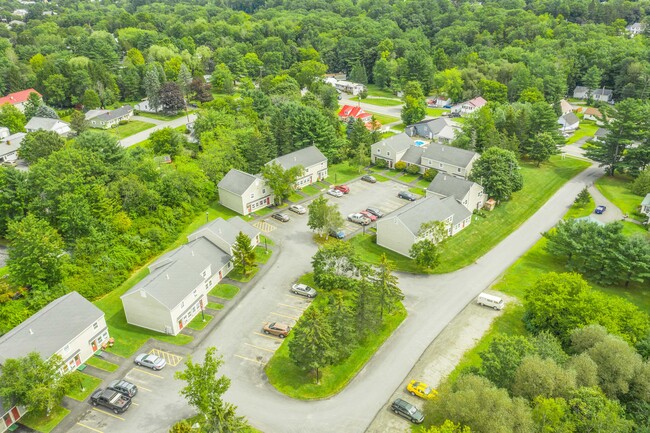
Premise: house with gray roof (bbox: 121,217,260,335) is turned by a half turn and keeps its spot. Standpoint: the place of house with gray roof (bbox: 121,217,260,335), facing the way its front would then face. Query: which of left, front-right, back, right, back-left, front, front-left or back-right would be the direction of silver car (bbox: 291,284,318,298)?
back-right

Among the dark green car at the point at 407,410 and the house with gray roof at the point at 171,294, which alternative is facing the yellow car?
the house with gray roof

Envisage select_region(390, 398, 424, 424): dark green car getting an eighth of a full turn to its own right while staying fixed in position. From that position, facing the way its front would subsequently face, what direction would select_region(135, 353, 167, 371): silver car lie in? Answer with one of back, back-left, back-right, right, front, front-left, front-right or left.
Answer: right

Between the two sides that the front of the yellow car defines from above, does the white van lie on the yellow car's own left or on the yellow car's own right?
on the yellow car's own left

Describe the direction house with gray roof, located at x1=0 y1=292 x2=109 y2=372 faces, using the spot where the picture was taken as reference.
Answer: facing the viewer and to the right of the viewer

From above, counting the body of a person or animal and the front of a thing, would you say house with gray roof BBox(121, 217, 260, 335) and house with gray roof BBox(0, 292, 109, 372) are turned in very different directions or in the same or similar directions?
same or similar directions

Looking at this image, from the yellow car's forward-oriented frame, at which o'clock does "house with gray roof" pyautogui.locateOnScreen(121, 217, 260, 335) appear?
The house with gray roof is roughly at 5 o'clock from the yellow car.

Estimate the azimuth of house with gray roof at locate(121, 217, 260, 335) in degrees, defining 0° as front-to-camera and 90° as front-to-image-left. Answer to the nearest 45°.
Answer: approximately 315°

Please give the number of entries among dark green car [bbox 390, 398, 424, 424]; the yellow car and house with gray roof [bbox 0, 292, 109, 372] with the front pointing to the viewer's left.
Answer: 0

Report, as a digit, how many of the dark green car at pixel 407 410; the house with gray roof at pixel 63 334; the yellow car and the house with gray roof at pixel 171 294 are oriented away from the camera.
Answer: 0

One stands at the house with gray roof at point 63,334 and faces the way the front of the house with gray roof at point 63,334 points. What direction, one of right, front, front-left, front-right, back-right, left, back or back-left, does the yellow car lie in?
front
